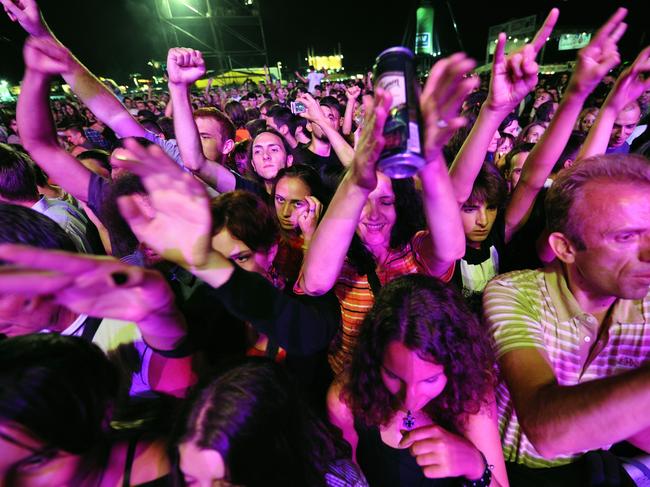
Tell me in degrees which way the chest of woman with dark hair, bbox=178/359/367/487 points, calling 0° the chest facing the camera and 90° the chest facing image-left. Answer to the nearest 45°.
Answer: approximately 45°

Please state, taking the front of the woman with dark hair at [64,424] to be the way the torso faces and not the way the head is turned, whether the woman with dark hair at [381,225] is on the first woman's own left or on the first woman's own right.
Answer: on the first woman's own left

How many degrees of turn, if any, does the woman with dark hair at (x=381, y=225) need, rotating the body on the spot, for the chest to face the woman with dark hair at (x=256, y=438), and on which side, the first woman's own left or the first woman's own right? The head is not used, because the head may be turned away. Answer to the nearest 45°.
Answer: approximately 45° to the first woman's own right

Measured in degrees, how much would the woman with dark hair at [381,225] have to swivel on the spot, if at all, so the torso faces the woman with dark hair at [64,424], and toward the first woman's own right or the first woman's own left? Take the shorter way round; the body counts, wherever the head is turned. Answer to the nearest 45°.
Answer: approximately 45° to the first woman's own right

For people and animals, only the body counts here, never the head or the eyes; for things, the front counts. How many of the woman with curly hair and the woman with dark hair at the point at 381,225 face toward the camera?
2
